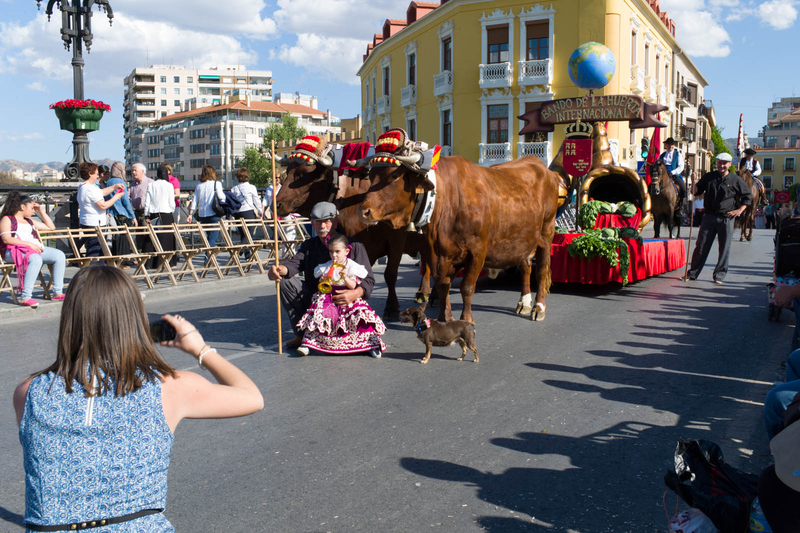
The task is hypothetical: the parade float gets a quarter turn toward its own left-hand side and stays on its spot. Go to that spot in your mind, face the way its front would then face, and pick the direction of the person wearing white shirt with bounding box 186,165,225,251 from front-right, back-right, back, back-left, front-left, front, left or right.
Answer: back-right

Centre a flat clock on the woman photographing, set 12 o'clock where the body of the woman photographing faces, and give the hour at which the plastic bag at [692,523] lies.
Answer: The plastic bag is roughly at 3 o'clock from the woman photographing.

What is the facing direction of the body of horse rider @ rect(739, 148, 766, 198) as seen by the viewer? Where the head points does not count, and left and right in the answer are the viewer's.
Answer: facing the viewer and to the left of the viewer

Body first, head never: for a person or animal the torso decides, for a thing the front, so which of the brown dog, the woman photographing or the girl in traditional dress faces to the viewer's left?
the brown dog

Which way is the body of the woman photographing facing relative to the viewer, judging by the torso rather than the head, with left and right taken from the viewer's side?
facing away from the viewer

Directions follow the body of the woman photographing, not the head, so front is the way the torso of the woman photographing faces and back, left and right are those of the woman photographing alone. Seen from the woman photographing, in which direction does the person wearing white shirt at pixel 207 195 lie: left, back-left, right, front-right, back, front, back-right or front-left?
front

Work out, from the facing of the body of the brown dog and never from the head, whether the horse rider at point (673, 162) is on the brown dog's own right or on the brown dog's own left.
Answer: on the brown dog's own right

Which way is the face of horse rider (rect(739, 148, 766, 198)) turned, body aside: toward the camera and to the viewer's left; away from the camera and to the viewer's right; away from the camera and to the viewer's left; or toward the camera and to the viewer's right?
toward the camera and to the viewer's left

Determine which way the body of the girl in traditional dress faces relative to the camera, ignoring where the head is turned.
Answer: toward the camera

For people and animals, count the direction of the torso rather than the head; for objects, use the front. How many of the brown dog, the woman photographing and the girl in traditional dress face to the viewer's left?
1

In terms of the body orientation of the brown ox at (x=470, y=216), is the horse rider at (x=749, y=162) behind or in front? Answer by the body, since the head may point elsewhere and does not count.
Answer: behind

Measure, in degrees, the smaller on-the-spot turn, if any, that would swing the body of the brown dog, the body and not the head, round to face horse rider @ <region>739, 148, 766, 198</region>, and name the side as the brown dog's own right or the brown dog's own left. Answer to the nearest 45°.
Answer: approximately 135° to the brown dog's own right

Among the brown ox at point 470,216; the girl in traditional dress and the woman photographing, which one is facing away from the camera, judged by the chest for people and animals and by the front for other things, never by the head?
the woman photographing

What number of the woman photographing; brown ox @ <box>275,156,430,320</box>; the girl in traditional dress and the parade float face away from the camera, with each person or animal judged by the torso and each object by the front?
1

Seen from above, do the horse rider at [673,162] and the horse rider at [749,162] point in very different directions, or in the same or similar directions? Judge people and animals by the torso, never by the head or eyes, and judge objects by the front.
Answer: same or similar directions

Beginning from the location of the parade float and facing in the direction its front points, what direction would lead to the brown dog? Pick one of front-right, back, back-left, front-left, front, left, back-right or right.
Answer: front-left

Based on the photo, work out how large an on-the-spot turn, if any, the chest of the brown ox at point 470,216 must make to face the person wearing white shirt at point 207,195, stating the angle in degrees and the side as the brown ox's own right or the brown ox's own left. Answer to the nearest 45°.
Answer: approximately 90° to the brown ox's own right

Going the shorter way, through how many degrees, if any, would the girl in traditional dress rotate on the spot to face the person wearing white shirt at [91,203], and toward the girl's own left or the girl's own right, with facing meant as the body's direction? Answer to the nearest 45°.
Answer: approximately 135° to the girl's own right

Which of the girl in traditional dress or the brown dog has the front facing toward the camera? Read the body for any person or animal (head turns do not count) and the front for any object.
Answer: the girl in traditional dress

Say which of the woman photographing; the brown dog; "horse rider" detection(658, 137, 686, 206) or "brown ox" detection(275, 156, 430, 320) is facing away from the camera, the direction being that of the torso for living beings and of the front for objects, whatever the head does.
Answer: the woman photographing

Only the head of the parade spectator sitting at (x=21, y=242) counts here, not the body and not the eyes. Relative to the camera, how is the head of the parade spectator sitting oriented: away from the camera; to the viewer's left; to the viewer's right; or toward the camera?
to the viewer's right
